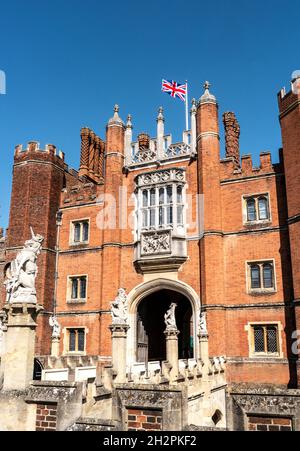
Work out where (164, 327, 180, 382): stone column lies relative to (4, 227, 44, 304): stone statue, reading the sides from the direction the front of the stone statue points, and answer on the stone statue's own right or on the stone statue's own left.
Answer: on the stone statue's own left

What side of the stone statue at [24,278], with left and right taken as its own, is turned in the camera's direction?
right

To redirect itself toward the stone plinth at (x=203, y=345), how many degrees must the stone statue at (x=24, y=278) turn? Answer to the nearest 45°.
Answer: approximately 45° to its left

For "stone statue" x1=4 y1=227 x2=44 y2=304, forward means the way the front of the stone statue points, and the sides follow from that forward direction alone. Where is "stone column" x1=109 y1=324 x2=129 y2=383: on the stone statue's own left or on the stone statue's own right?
on the stone statue's own left

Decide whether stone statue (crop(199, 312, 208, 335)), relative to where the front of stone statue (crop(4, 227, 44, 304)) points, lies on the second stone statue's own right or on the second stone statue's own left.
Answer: on the second stone statue's own left
